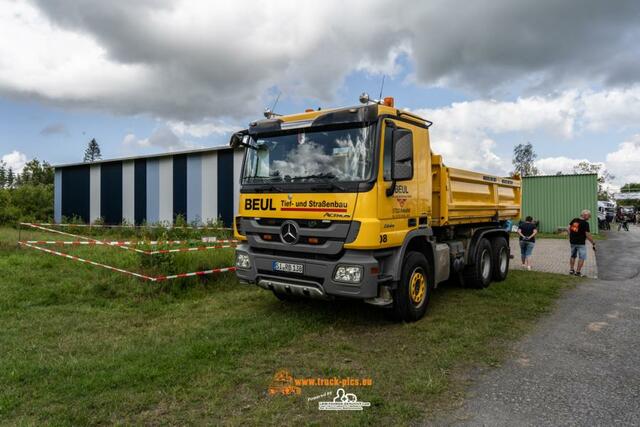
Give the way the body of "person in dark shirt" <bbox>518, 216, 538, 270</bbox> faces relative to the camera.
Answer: away from the camera

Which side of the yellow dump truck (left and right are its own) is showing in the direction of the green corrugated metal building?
back

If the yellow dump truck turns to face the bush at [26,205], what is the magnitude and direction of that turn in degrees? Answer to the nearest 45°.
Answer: approximately 90° to its right

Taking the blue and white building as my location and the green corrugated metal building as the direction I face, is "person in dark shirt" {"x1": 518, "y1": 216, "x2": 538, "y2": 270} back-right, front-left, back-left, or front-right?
front-right

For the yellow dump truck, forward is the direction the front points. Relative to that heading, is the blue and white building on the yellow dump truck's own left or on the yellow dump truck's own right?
on the yellow dump truck's own right

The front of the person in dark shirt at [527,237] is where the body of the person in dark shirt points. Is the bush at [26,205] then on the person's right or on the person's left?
on the person's left

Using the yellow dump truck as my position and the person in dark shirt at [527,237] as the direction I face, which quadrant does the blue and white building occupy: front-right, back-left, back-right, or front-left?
front-left

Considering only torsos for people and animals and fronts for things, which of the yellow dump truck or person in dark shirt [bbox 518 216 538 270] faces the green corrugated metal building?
the person in dark shirt

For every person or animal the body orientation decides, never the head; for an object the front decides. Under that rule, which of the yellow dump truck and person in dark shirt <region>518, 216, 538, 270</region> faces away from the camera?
the person in dark shirt

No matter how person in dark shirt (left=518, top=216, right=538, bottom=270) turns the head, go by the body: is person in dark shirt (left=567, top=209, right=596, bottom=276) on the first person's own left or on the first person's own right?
on the first person's own right

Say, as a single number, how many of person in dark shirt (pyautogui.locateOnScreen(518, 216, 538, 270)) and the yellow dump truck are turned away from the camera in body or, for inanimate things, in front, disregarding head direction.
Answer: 1

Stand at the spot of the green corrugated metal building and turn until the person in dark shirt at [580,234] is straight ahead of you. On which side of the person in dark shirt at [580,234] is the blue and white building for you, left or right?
right

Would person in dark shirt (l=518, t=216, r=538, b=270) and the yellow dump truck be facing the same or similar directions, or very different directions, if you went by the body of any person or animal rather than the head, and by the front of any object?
very different directions

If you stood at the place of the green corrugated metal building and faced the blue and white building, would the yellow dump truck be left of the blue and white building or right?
left

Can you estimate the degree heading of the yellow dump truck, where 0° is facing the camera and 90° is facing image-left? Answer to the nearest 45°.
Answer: approximately 45°

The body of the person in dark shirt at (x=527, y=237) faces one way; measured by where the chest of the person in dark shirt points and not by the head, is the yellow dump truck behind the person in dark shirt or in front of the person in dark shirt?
behind

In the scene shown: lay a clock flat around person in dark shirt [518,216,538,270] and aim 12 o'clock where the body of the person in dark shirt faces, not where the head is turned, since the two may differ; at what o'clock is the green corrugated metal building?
The green corrugated metal building is roughly at 12 o'clock from the person in dark shirt.

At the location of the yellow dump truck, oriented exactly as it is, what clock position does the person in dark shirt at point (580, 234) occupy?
The person in dark shirt is roughly at 6 o'clock from the yellow dump truck.
